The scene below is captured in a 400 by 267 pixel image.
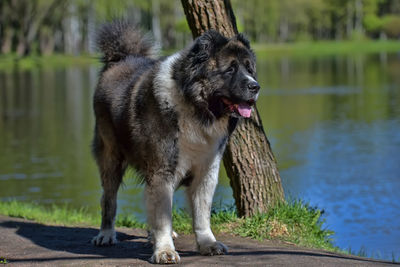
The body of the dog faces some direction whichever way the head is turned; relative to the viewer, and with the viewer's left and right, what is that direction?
facing the viewer and to the right of the viewer

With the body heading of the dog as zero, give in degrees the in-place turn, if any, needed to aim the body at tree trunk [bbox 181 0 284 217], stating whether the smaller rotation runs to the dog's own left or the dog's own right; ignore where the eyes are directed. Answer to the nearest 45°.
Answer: approximately 90° to the dog's own left
